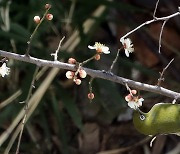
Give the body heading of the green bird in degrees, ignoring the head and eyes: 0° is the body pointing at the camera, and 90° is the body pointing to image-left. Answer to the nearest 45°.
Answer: approximately 90°
